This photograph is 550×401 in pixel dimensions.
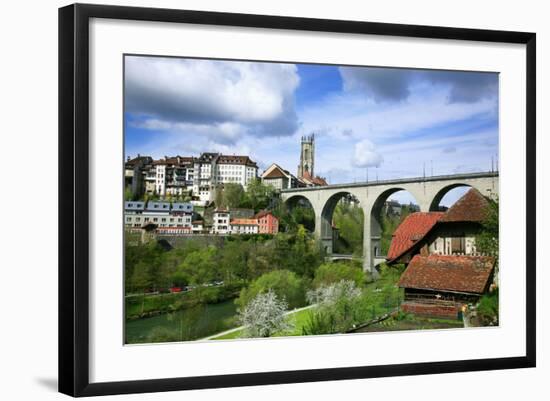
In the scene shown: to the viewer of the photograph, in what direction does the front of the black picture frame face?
facing the viewer and to the right of the viewer
